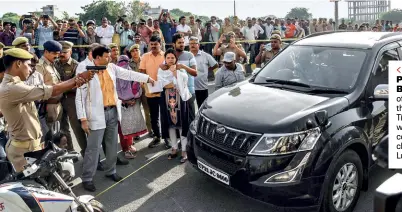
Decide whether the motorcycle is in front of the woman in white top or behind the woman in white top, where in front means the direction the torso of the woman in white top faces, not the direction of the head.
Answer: in front

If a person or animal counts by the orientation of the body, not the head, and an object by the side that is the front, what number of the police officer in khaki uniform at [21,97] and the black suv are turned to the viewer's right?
1

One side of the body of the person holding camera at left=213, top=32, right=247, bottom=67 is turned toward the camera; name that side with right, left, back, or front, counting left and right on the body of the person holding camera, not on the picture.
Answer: front

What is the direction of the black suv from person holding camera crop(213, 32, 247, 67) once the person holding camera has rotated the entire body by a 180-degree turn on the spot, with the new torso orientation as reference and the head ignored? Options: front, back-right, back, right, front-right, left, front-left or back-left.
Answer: back

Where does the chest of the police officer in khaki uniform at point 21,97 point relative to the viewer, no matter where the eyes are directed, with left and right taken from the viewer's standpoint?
facing to the right of the viewer

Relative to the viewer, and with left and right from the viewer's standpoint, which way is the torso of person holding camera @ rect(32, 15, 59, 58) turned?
facing the viewer

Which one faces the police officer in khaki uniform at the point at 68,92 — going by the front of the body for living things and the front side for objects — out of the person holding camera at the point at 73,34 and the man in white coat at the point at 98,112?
the person holding camera

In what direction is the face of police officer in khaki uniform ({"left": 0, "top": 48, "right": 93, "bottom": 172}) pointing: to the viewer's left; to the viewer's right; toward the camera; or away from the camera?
to the viewer's right

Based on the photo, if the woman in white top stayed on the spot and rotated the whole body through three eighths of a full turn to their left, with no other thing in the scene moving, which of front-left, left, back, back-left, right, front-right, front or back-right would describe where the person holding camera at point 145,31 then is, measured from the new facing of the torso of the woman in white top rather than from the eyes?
front-left

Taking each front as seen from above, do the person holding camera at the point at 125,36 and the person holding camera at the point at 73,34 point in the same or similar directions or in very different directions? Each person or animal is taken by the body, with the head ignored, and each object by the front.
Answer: same or similar directions

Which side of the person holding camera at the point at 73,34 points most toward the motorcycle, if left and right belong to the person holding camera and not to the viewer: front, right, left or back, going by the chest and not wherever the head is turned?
front

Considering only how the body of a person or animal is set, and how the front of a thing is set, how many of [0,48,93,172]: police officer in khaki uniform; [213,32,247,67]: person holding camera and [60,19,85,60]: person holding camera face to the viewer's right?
1
